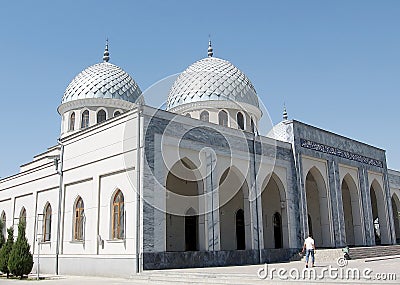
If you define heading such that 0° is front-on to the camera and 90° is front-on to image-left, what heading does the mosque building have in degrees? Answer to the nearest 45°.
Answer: approximately 315°
